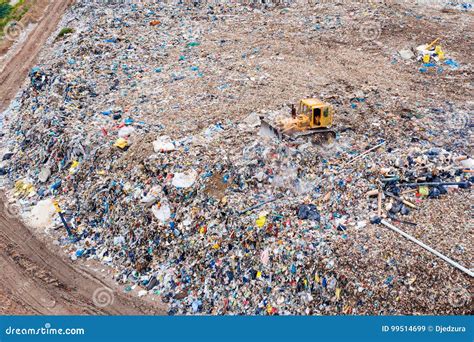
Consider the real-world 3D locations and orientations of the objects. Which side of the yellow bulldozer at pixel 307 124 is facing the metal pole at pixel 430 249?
left

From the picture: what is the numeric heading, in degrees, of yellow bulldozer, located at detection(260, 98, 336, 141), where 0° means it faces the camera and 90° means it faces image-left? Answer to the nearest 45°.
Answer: approximately 45°
